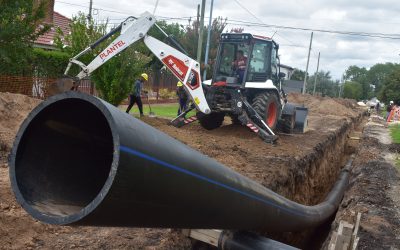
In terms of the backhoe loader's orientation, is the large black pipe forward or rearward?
rearward

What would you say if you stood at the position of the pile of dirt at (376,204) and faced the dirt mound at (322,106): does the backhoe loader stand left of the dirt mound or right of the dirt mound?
left

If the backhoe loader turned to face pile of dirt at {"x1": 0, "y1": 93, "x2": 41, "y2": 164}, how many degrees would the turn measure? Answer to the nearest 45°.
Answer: approximately 135° to its left

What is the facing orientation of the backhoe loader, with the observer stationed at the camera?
facing away from the viewer and to the right of the viewer

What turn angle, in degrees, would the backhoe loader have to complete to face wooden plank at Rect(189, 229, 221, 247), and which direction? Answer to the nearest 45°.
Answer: approximately 135° to its right

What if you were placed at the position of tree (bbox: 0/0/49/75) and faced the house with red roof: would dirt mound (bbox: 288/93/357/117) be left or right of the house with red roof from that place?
right

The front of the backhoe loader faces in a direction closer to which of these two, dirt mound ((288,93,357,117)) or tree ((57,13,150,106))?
the dirt mound

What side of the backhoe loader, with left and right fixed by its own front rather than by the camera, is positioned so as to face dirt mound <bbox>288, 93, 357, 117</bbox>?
front

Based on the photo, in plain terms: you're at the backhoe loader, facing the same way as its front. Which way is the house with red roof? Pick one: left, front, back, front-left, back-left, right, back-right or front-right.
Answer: left

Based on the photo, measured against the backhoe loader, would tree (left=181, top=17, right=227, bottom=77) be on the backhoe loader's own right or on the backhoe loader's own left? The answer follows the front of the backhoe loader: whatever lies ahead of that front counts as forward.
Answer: on the backhoe loader's own left
